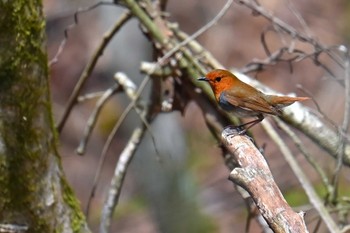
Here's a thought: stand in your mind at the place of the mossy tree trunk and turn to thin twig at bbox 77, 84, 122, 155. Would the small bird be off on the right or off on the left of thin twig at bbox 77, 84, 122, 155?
right

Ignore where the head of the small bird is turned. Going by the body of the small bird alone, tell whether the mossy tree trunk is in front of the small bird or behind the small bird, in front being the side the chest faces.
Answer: in front

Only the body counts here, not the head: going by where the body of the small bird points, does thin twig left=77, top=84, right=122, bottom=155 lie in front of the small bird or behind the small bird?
in front

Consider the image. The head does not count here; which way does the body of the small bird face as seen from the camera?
to the viewer's left
